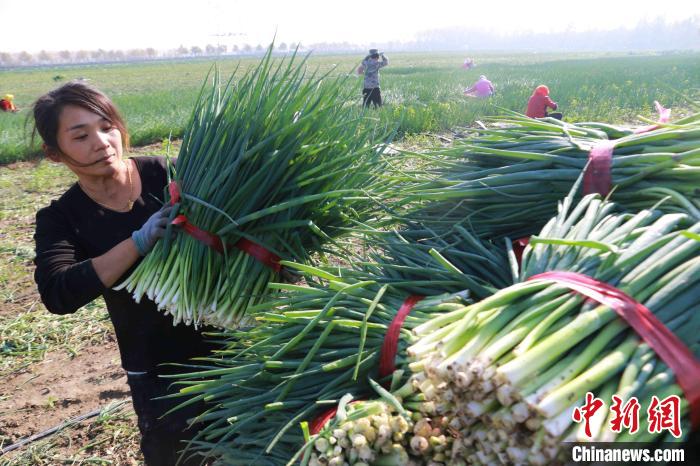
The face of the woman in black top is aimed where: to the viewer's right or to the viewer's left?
to the viewer's right

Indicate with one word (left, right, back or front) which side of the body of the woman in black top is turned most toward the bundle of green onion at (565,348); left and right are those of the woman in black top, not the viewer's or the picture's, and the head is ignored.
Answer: front

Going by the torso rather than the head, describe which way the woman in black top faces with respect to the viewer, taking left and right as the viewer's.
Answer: facing the viewer and to the right of the viewer
